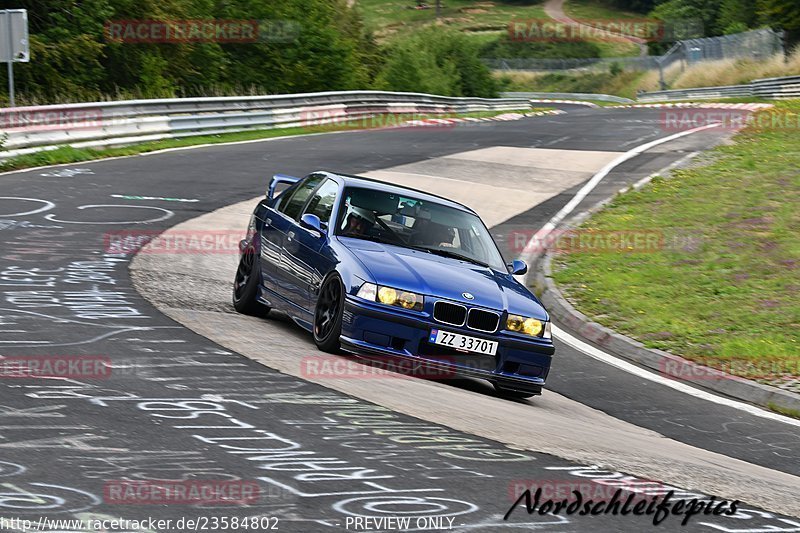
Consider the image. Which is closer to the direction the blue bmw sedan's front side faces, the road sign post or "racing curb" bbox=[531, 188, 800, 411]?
the racing curb

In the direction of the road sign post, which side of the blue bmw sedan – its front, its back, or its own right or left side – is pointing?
back

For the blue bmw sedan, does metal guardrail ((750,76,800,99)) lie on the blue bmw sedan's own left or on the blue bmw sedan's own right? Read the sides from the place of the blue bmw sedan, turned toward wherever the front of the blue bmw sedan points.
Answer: on the blue bmw sedan's own left

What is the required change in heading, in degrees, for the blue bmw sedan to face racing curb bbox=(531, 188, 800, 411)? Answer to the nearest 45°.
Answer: approximately 90° to its left

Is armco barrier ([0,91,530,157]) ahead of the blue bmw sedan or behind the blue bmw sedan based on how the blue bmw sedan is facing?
behind

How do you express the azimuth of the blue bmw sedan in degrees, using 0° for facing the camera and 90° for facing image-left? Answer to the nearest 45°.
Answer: approximately 315°

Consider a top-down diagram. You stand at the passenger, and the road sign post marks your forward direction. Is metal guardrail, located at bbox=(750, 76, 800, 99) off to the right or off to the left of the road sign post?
right

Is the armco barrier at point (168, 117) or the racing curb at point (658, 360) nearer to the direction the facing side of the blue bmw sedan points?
the racing curb
